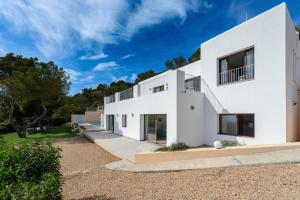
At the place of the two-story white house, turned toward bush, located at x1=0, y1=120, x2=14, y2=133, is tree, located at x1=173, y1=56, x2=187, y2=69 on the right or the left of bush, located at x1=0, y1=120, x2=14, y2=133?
right

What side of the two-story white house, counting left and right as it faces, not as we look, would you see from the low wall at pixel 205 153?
front

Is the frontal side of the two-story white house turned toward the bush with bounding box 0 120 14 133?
no

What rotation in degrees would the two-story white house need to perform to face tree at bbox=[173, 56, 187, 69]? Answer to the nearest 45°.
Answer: approximately 135° to its right

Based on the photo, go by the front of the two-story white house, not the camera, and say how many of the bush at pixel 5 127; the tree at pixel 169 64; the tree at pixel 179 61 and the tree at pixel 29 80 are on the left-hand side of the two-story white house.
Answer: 0

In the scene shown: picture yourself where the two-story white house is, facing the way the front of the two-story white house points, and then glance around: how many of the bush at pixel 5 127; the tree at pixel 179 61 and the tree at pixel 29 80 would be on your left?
0

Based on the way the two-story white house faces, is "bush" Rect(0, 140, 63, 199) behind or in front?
in front

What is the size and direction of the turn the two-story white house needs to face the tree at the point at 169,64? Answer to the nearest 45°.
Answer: approximately 135° to its right

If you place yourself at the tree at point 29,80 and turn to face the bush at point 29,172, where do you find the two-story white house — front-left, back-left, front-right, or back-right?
front-left

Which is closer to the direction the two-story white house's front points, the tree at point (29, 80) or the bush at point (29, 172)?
the bush

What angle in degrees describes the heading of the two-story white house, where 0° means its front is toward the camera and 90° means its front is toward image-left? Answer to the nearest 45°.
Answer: approximately 45°

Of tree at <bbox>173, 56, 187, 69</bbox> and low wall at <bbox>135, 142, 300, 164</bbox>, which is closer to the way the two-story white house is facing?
the low wall

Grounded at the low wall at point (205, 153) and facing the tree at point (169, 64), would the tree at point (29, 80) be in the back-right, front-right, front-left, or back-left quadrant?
front-left

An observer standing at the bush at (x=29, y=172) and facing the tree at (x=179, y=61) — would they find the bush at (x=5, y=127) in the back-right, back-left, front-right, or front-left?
front-left
